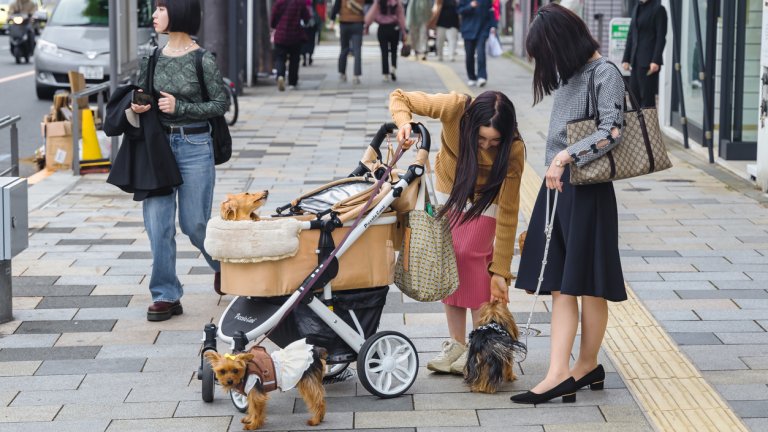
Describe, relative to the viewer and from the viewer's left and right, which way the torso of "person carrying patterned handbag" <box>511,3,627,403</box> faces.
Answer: facing to the left of the viewer

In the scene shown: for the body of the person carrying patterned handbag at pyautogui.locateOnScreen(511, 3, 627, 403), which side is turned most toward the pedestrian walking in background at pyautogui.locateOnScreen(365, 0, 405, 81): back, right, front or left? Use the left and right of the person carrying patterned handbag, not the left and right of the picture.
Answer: right

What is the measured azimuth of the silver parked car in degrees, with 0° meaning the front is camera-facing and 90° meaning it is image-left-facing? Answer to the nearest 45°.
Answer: approximately 0°
